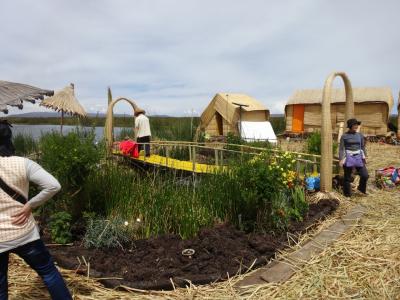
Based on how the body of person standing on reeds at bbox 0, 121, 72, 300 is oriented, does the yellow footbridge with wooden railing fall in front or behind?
in front

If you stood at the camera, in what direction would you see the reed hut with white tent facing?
facing the viewer and to the left of the viewer

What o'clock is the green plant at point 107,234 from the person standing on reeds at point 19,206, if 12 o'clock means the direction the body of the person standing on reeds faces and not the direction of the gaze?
The green plant is roughly at 1 o'clock from the person standing on reeds.

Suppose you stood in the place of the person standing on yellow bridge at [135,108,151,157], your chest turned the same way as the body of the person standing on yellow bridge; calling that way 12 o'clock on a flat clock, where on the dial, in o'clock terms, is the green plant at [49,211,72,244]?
The green plant is roughly at 8 o'clock from the person standing on yellow bridge.

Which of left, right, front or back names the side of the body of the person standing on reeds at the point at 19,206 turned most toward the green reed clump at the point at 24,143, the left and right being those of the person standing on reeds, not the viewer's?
front

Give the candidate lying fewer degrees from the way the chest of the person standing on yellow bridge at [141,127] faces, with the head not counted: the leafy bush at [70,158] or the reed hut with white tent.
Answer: the reed hut with white tent

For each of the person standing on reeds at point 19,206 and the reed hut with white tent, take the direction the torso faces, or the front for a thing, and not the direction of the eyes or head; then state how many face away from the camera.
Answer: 1

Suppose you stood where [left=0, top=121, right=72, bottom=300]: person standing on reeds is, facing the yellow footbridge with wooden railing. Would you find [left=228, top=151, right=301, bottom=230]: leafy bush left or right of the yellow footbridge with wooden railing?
right

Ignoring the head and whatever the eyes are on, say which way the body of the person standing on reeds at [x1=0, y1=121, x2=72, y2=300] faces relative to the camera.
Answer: away from the camera

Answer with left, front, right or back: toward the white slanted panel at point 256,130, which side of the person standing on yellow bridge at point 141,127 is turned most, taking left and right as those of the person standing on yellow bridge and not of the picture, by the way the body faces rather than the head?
right

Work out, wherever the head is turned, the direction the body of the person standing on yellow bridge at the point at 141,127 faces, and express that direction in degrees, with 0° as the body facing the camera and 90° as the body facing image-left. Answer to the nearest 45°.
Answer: approximately 135°

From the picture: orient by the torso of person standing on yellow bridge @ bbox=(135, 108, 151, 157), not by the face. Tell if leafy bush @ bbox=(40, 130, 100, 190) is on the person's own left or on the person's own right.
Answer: on the person's own left

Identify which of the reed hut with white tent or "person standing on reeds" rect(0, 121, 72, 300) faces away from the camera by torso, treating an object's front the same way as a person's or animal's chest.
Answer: the person standing on reeds

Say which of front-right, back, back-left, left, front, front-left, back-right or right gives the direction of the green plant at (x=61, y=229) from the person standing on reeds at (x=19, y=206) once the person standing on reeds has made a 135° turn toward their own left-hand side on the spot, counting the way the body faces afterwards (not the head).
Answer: back-right

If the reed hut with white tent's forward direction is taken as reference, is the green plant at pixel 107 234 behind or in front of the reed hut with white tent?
in front

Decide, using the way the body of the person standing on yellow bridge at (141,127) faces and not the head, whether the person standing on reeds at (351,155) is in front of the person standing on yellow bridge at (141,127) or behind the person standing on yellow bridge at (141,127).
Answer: behind
